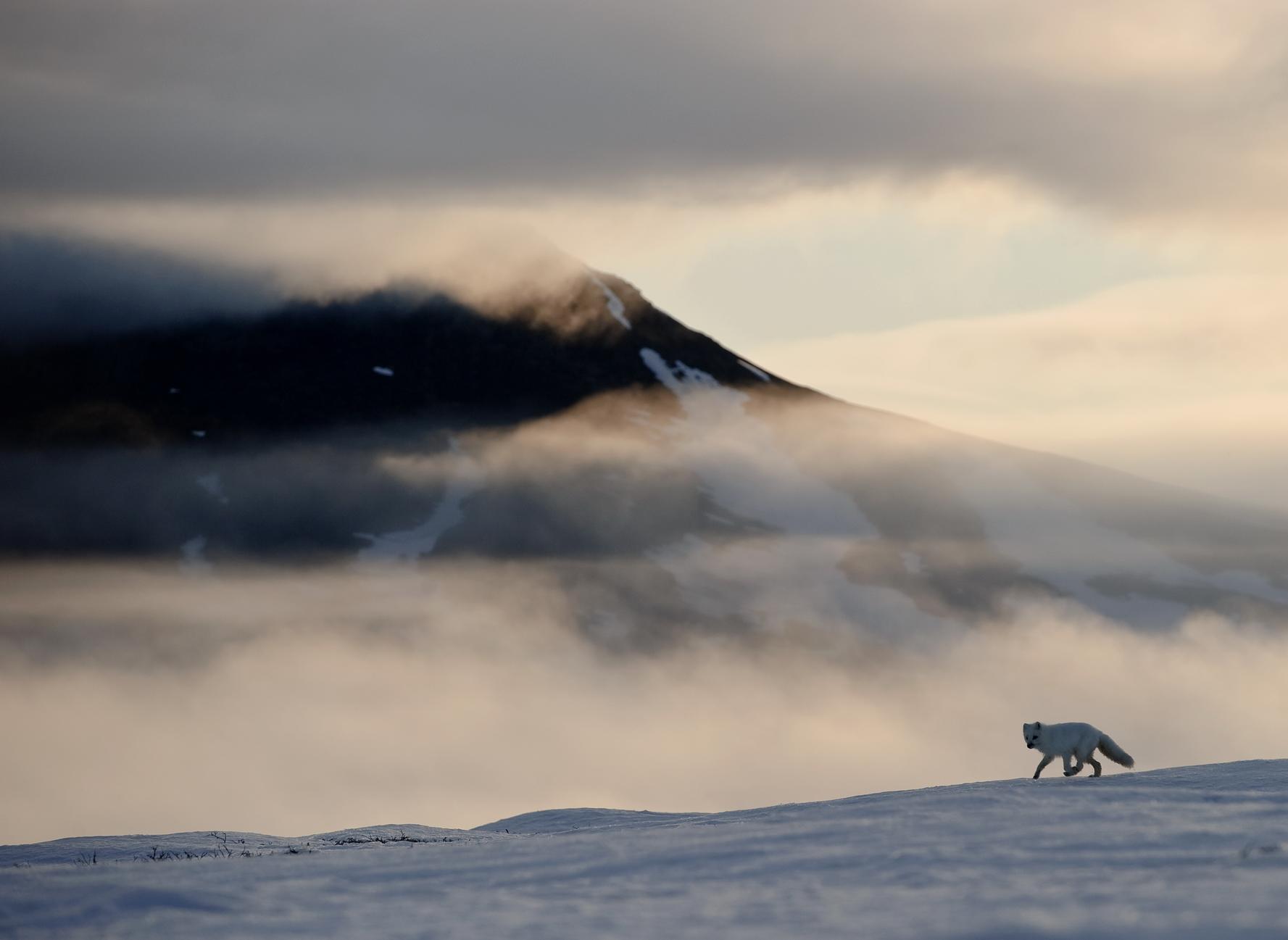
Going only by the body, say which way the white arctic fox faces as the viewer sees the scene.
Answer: to the viewer's left
